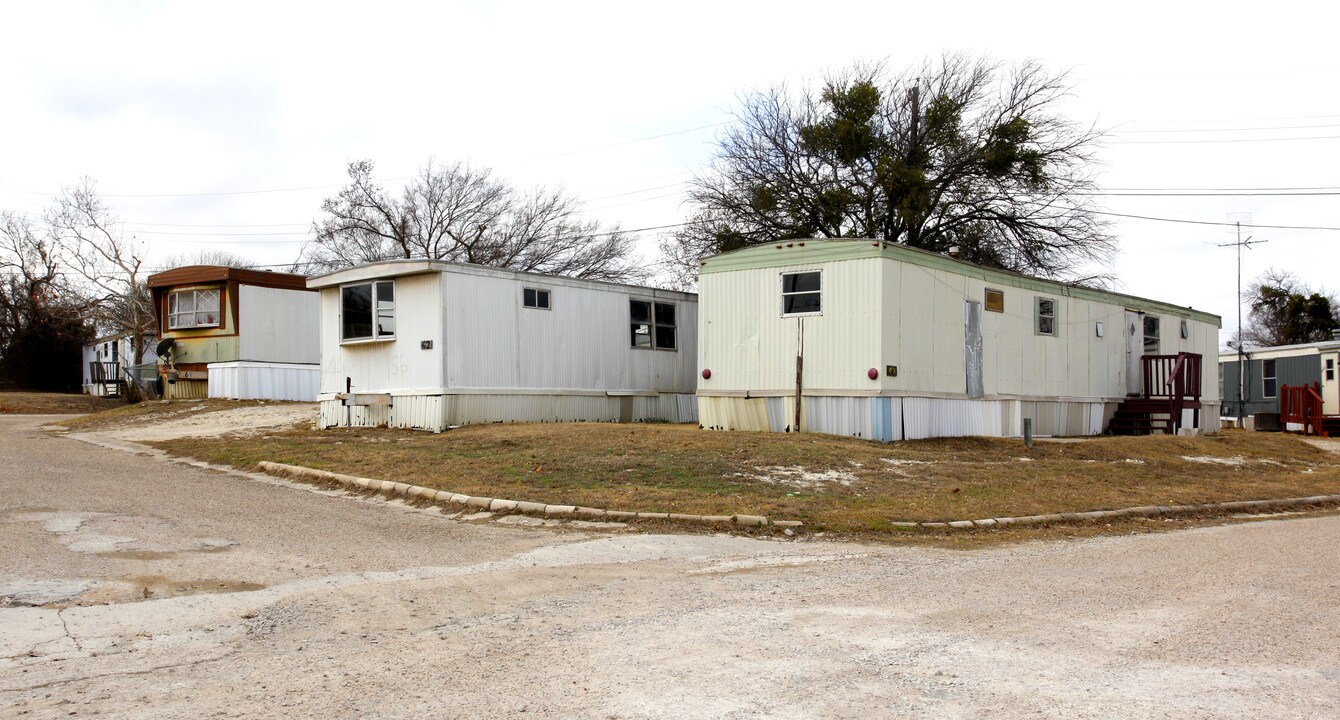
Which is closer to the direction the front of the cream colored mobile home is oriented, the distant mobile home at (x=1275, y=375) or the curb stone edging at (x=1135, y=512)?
the curb stone edging

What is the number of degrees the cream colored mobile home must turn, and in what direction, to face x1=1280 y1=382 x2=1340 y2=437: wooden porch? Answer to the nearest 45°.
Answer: approximately 90° to its left

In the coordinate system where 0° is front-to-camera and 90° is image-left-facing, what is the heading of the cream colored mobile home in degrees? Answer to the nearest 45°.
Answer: approximately 315°

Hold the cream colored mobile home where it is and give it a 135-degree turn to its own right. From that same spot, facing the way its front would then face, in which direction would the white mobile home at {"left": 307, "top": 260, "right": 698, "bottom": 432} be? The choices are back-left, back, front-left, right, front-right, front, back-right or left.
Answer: front
